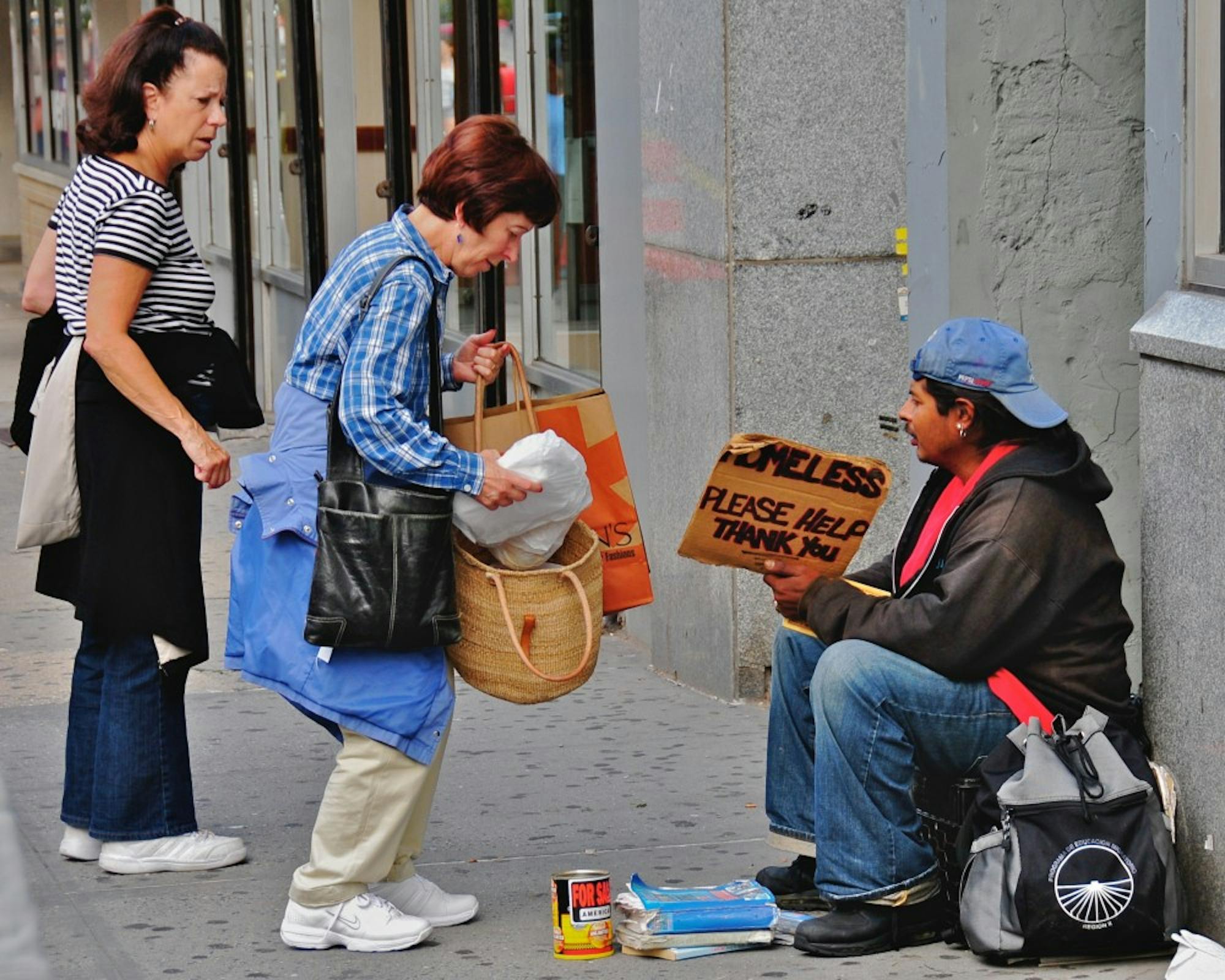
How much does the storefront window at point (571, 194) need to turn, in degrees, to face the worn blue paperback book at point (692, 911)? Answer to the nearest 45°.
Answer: approximately 45° to its left

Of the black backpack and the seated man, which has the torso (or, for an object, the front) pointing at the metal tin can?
the seated man

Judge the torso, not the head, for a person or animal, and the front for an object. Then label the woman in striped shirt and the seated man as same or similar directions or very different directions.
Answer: very different directions

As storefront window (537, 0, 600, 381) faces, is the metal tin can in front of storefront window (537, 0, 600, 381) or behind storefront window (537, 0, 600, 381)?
in front

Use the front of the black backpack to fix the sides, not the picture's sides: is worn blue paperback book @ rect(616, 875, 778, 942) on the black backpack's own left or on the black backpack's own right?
on the black backpack's own right

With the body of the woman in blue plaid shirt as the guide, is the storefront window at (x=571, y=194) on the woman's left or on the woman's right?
on the woman's left

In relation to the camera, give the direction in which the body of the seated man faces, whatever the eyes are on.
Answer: to the viewer's left

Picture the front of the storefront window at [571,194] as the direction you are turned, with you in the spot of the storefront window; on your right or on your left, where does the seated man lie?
on your left

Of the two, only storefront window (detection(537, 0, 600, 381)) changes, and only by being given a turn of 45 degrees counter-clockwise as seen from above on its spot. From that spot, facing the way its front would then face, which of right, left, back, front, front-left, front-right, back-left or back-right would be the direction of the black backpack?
front

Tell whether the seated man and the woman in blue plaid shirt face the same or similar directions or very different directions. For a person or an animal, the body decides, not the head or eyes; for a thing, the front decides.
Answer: very different directions

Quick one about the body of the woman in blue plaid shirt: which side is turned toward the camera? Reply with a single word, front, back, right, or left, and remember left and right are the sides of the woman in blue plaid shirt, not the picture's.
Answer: right

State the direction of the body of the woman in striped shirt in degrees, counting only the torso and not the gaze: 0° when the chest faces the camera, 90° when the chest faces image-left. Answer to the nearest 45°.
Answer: approximately 270°

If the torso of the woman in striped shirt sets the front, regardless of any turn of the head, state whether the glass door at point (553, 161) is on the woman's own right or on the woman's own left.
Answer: on the woman's own left
